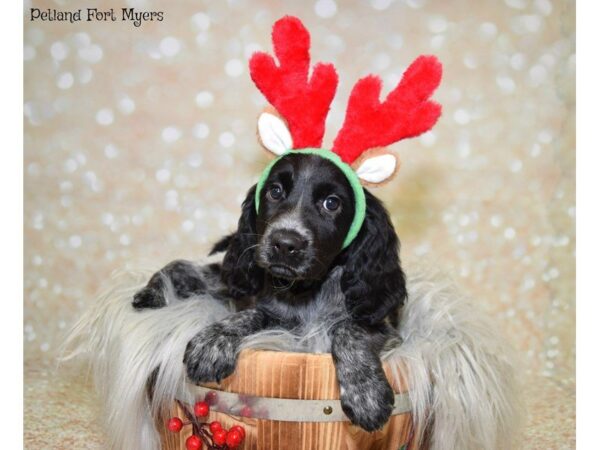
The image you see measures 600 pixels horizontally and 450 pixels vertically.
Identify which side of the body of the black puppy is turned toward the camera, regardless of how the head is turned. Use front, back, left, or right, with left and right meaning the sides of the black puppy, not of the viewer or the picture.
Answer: front

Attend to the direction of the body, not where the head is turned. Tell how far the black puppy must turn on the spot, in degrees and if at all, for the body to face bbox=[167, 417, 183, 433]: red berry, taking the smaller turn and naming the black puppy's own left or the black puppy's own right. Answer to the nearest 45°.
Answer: approximately 90° to the black puppy's own right
